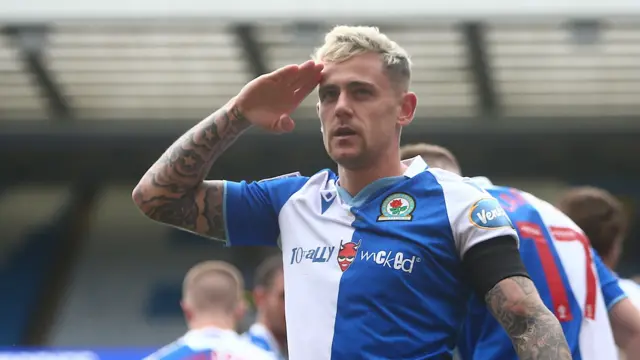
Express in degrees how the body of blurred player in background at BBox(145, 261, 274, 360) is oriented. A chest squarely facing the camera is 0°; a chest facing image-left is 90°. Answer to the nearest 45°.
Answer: approximately 180°

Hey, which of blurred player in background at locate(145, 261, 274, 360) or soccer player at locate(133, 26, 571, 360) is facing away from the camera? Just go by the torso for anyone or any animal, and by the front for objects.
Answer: the blurred player in background

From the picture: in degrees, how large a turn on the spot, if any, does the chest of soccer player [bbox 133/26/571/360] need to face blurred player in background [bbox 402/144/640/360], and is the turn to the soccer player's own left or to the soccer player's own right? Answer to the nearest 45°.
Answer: approximately 180°

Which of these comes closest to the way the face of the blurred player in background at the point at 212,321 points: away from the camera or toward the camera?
away from the camera

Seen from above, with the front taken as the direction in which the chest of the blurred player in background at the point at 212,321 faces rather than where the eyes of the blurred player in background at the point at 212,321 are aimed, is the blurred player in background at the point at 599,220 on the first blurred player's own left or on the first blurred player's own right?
on the first blurred player's own right

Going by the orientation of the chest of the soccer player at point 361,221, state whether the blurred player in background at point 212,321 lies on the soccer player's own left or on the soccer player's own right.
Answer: on the soccer player's own right

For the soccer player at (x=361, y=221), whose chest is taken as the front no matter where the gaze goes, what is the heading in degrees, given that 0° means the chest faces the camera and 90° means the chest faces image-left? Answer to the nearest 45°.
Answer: approximately 45°

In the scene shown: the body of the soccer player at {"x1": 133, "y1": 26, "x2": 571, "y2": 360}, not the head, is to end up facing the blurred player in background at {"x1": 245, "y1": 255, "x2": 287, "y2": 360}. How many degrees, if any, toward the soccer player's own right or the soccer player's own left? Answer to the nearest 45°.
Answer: approximately 135° to the soccer player's own right

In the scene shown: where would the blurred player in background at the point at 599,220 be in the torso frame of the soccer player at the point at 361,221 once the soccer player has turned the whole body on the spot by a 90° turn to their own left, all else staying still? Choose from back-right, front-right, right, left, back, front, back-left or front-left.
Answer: left

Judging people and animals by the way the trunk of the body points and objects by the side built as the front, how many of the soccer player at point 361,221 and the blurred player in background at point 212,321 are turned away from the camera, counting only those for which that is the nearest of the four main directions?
1

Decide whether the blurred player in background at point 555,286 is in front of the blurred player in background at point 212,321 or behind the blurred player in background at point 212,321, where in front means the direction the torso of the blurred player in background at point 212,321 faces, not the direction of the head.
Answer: behind

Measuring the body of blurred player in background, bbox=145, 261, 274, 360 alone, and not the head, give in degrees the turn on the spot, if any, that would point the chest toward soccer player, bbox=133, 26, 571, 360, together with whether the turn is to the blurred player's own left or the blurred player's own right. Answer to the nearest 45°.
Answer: approximately 180°
